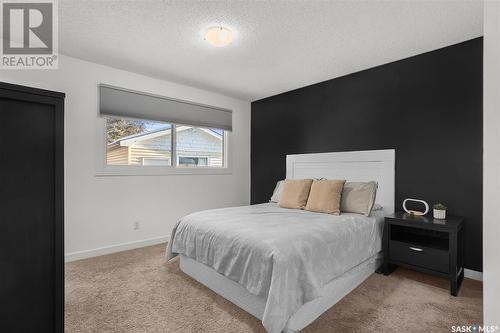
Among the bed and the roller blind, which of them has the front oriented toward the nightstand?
the roller blind

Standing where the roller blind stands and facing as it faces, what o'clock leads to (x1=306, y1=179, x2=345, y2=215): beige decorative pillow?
The beige decorative pillow is roughly at 12 o'clock from the roller blind.

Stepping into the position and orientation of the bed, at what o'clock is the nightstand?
The nightstand is roughly at 7 o'clock from the bed.

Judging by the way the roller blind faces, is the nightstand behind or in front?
in front

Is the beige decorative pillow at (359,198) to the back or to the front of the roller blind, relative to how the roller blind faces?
to the front

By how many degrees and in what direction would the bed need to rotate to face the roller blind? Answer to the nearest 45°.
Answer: approximately 90° to its right

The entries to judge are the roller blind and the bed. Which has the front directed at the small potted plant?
the roller blind

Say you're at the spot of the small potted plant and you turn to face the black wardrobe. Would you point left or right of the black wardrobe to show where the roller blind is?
right

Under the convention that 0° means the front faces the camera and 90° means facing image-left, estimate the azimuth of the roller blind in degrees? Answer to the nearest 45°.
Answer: approximately 315°

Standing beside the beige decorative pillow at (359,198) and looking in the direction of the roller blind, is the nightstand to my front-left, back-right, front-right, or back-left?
back-left

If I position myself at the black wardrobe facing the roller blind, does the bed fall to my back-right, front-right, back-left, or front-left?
front-right

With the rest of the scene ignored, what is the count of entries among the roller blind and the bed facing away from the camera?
0

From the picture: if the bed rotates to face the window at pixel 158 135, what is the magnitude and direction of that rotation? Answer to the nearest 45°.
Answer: approximately 90° to its right

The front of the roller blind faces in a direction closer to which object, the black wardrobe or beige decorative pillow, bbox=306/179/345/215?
the beige decorative pillow
